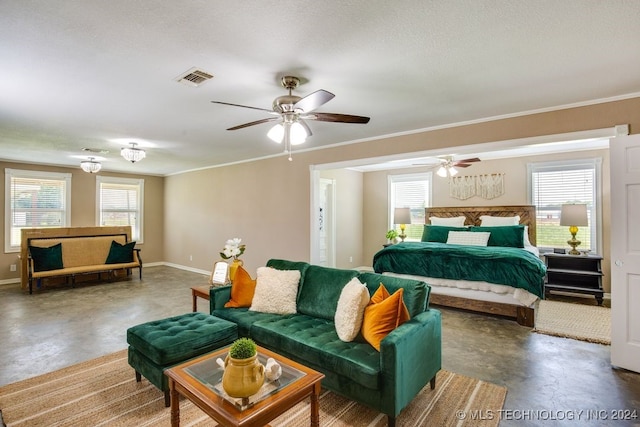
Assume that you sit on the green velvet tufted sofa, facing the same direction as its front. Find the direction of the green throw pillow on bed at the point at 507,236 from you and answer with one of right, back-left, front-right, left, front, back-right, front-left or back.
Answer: back

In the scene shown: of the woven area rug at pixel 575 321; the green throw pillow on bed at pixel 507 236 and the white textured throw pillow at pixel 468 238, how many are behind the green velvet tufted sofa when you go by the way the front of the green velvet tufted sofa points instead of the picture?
3

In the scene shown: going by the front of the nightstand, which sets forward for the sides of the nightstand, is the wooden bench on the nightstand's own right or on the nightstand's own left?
on the nightstand's own right

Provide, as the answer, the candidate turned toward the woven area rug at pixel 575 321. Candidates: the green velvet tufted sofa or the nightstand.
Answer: the nightstand

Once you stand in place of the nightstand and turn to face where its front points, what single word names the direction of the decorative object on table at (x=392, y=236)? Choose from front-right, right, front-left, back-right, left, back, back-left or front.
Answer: right

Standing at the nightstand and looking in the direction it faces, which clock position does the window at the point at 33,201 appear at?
The window is roughly at 2 o'clock from the nightstand.

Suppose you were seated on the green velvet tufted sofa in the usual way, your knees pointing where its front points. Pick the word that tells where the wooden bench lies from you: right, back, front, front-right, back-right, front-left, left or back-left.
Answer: right

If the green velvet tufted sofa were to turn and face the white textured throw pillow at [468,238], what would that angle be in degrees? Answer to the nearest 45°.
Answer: approximately 180°

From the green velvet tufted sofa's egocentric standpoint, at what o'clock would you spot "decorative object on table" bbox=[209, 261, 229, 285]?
The decorative object on table is roughly at 3 o'clock from the green velvet tufted sofa.

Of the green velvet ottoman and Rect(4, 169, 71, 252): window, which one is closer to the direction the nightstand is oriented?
the green velvet ottoman

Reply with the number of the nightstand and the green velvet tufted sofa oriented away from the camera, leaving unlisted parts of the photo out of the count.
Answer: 0

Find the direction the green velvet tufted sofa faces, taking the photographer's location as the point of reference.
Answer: facing the viewer and to the left of the viewer

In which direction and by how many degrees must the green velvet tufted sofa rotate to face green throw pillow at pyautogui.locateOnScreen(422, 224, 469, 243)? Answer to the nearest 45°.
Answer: approximately 180°

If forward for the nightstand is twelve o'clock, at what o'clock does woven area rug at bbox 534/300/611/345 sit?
The woven area rug is roughly at 12 o'clock from the nightstand.

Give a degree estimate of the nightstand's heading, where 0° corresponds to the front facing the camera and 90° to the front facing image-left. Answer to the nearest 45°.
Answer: approximately 0°

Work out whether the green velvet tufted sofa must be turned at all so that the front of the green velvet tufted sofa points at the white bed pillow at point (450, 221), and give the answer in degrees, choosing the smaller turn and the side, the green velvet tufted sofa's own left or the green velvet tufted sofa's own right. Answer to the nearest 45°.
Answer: approximately 180°
